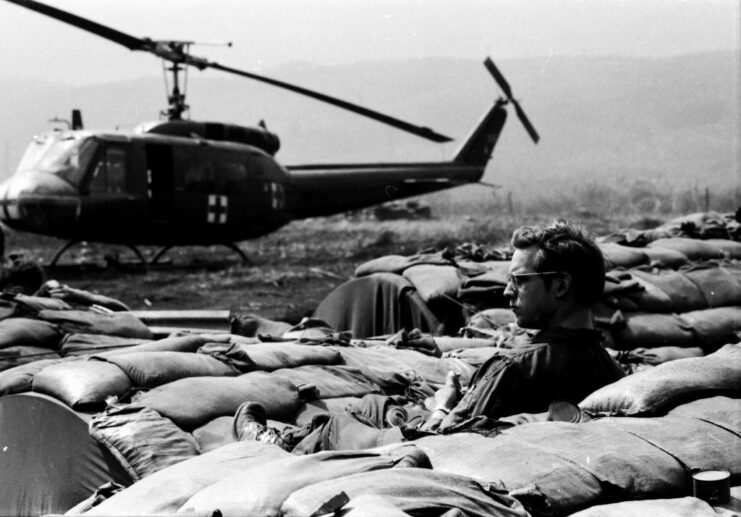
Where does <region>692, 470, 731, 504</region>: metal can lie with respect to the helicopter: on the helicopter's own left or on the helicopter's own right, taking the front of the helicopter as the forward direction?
on the helicopter's own left

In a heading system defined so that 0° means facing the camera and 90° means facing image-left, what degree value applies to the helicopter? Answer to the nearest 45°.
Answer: approximately 45°

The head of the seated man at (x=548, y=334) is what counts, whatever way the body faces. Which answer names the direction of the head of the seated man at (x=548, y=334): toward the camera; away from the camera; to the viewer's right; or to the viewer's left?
to the viewer's left

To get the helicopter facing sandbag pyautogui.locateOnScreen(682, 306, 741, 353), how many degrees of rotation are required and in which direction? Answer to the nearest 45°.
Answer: approximately 90° to its left

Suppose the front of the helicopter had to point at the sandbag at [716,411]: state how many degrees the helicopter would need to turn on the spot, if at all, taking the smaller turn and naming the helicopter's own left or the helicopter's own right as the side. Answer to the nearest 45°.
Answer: approximately 45° to the helicopter's own left

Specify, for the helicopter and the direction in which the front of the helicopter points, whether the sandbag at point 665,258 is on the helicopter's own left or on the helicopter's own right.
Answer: on the helicopter's own left

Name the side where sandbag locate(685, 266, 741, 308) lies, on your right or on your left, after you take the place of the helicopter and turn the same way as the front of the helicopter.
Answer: on your left
